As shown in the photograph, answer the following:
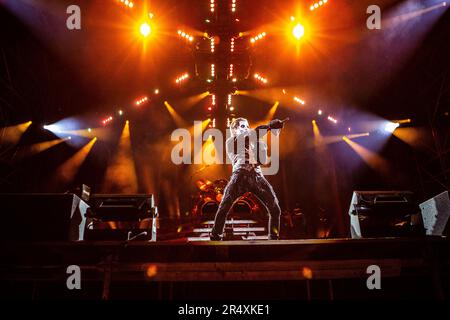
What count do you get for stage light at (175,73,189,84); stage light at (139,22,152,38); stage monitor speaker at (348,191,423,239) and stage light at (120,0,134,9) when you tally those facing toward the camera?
3

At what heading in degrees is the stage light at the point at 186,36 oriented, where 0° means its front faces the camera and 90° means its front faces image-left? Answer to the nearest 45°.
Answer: approximately 0°

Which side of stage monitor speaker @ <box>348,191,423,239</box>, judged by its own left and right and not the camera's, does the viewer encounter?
back

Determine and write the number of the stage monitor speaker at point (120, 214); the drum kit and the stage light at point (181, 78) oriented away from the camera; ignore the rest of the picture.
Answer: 1

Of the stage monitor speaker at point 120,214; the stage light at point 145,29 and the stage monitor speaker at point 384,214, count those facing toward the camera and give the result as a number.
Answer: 1

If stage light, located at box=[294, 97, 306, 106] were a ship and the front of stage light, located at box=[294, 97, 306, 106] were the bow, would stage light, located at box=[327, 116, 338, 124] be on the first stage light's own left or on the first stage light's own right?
on the first stage light's own left

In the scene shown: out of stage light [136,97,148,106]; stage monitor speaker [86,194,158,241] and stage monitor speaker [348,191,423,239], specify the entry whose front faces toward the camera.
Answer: the stage light

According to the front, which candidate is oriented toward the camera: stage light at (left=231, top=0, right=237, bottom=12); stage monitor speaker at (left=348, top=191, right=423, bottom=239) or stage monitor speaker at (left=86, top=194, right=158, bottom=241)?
the stage light

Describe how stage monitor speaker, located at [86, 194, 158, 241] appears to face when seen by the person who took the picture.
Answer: facing away from the viewer

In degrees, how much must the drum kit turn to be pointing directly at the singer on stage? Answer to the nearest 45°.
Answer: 0° — it already faces them

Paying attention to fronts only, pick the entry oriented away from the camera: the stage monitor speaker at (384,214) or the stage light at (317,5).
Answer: the stage monitor speaker

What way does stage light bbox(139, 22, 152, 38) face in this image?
toward the camera

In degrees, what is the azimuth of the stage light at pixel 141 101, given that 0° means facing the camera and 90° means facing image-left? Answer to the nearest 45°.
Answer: approximately 0°
